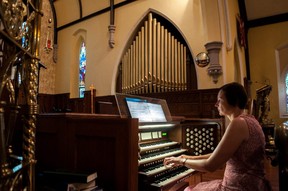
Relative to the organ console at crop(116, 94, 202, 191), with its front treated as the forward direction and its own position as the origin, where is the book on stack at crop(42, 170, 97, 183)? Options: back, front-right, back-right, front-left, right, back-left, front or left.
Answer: right

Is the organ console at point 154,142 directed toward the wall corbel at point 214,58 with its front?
no

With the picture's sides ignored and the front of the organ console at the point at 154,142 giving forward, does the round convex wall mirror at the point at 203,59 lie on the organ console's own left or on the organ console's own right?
on the organ console's own left

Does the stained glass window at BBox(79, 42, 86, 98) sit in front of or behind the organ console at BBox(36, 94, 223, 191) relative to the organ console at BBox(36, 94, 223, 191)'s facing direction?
behind

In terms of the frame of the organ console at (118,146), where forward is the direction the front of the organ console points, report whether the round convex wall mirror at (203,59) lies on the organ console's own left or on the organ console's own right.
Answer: on the organ console's own left

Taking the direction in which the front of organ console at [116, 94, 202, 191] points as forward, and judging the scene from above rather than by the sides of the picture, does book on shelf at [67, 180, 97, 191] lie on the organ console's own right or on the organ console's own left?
on the organ console's own right

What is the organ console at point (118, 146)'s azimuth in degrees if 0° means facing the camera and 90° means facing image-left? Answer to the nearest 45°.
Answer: approximately 315°
